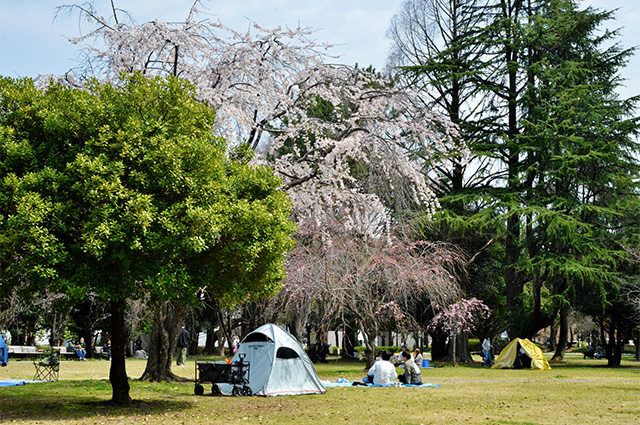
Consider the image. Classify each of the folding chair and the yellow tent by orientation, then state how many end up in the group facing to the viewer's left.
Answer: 1

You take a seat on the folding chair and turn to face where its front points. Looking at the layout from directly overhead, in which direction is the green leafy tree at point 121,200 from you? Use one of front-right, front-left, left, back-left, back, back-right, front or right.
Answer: left

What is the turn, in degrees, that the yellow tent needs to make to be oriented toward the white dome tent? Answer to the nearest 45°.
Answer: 0° — it already faces it

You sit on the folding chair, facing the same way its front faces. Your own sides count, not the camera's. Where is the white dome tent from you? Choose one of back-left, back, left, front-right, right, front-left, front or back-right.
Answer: back-left

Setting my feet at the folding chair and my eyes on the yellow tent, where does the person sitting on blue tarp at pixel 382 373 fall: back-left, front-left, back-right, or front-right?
front-right

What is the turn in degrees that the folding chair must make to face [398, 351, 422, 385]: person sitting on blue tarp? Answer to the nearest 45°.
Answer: approximately 135° to its left

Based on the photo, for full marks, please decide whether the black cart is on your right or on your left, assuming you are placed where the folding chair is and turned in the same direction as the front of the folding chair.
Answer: on your left

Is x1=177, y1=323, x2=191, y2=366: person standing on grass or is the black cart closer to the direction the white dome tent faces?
the black cart

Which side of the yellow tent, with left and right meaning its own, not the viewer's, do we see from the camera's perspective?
front
